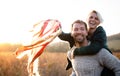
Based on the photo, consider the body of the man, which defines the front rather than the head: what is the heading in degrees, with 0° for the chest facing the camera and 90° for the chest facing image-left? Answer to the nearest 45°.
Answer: approximately 45°

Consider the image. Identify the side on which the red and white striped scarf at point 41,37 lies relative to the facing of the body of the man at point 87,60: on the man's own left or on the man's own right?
on the man's own right
